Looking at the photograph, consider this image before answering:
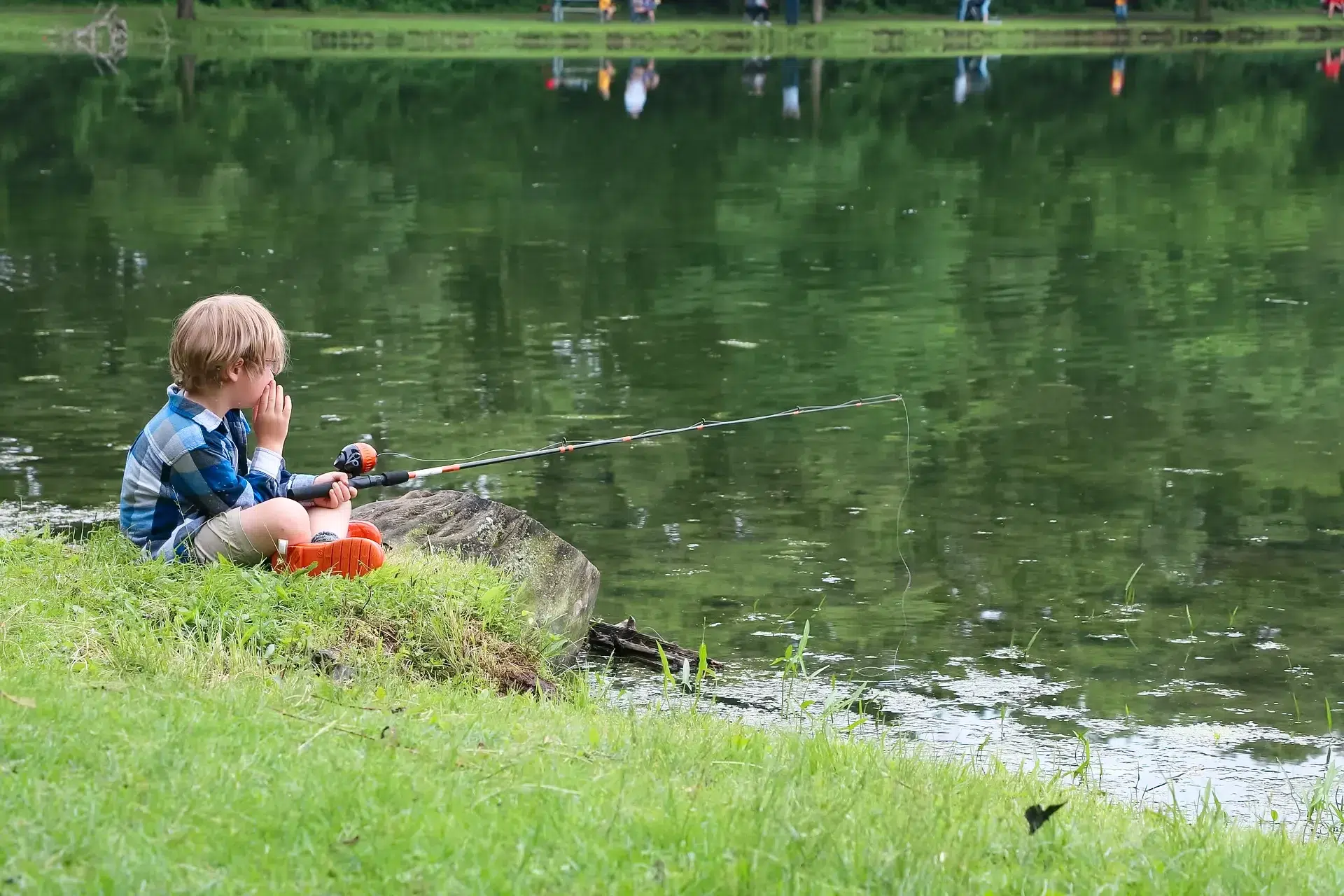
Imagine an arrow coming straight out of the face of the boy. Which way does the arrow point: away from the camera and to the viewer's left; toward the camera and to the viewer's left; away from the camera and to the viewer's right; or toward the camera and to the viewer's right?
away from the camera and to the viewer's right

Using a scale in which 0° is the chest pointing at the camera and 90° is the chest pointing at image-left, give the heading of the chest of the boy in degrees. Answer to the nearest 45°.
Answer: approximately 270°
